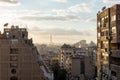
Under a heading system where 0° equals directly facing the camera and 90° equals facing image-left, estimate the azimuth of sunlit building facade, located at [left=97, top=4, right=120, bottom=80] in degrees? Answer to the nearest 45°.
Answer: approximately 45°
